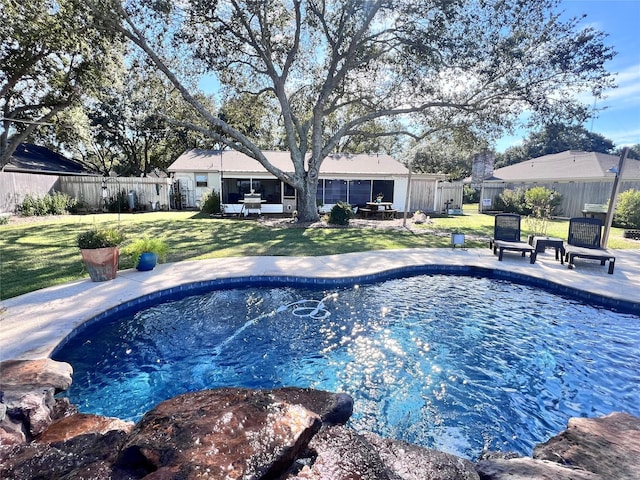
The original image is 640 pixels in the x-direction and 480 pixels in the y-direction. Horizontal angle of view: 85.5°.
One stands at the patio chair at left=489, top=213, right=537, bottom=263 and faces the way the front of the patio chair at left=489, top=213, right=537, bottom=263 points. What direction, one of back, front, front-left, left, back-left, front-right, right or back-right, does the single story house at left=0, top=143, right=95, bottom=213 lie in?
back-right

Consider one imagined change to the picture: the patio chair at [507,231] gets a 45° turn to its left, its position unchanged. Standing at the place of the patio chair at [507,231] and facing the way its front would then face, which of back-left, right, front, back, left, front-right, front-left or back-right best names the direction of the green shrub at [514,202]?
left

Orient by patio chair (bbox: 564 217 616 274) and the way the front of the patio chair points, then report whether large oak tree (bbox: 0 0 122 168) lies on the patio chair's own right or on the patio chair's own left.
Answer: on the patio chair's own right

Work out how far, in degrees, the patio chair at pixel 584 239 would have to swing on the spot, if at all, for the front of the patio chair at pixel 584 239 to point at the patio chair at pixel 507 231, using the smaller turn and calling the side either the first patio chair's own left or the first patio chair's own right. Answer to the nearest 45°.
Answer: approximately 135° to the first patio chair's own right
